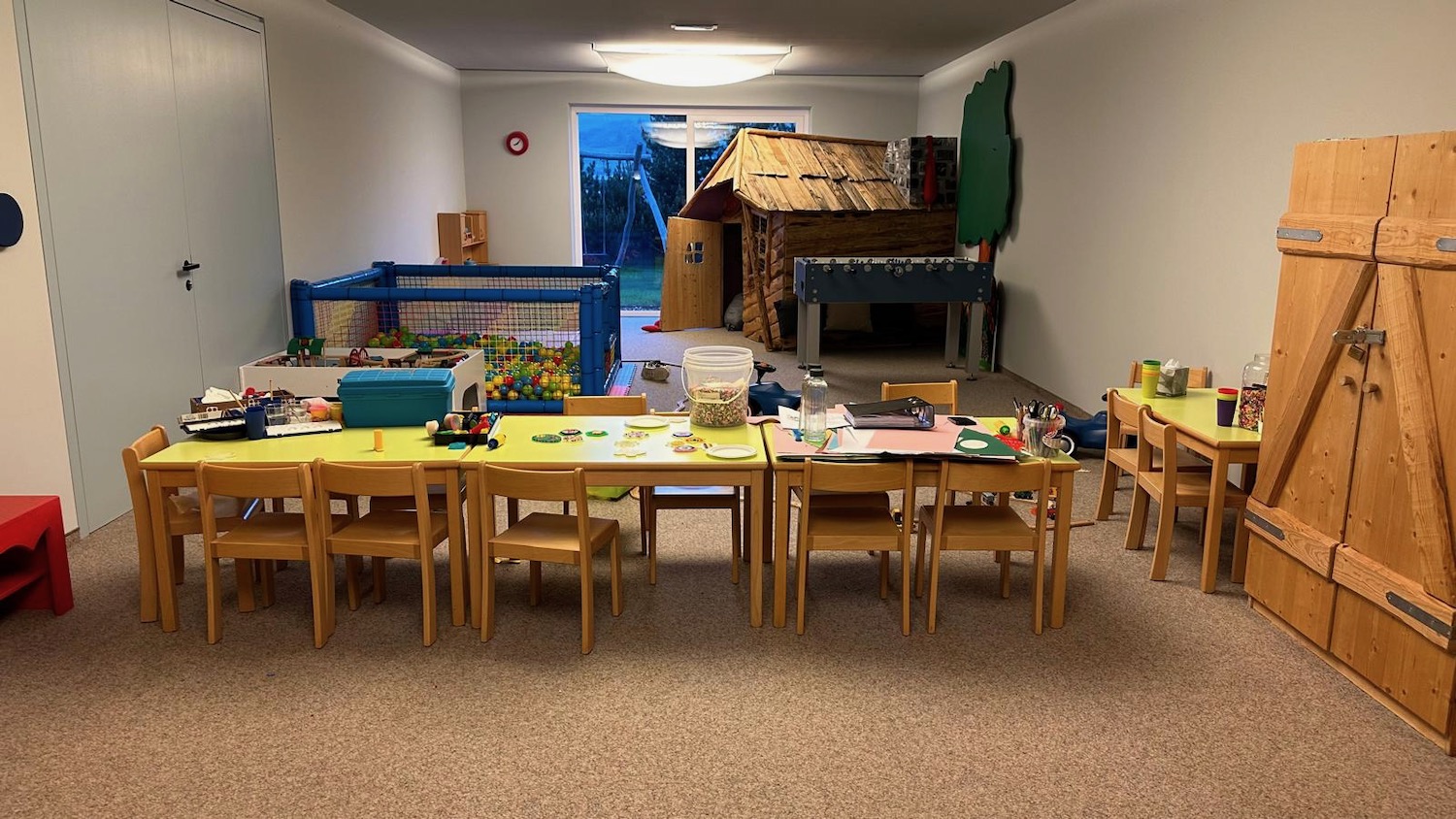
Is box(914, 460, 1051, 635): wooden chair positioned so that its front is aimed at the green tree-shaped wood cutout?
yes

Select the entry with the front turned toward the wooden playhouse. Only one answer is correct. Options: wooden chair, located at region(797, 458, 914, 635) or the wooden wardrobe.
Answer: the wooden chair

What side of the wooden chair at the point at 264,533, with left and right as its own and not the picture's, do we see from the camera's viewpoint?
back

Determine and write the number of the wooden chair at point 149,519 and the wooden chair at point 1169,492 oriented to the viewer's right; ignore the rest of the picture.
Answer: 2

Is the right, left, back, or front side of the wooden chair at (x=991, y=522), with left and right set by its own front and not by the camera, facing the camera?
back

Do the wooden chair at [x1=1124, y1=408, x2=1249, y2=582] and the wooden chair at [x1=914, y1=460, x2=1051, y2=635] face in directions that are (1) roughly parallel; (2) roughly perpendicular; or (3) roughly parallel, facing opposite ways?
roughly perpendicular

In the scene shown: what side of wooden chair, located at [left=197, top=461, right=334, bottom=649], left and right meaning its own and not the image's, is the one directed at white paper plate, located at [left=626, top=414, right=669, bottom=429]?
right

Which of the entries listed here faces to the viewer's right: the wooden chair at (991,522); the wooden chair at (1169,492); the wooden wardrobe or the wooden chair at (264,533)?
the wooden chair at (1169,492)

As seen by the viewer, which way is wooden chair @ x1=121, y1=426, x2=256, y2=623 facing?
to the viewer's right

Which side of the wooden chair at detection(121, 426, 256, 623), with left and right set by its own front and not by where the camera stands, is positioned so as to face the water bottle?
front

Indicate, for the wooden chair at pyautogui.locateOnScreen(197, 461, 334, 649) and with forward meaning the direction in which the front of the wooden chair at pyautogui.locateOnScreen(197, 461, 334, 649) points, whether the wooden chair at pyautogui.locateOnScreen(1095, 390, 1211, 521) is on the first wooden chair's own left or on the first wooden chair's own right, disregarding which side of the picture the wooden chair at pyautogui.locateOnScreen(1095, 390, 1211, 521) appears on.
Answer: on the first wooden chair's own right

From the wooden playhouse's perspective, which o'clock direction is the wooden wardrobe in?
The wooden wardrobe is roughly at 10 o'clock from the wooden playhouse.

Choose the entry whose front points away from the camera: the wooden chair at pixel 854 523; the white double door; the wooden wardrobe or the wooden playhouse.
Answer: the wooden chair

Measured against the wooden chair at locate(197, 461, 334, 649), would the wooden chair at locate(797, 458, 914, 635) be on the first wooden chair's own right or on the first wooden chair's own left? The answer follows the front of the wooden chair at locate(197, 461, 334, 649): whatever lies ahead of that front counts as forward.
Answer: on the first wooden chair's own right

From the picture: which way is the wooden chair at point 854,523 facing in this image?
away from the camera

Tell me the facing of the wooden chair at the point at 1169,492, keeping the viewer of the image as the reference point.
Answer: facing to the right of the viewer

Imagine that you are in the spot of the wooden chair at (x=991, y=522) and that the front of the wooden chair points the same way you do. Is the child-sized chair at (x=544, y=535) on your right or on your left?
on your left

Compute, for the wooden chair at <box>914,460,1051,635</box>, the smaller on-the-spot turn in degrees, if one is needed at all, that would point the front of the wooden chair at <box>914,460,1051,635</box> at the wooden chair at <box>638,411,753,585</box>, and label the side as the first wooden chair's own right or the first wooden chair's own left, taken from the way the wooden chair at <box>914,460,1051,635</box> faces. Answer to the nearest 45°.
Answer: approximately 90° to the first wooden chair's own left
